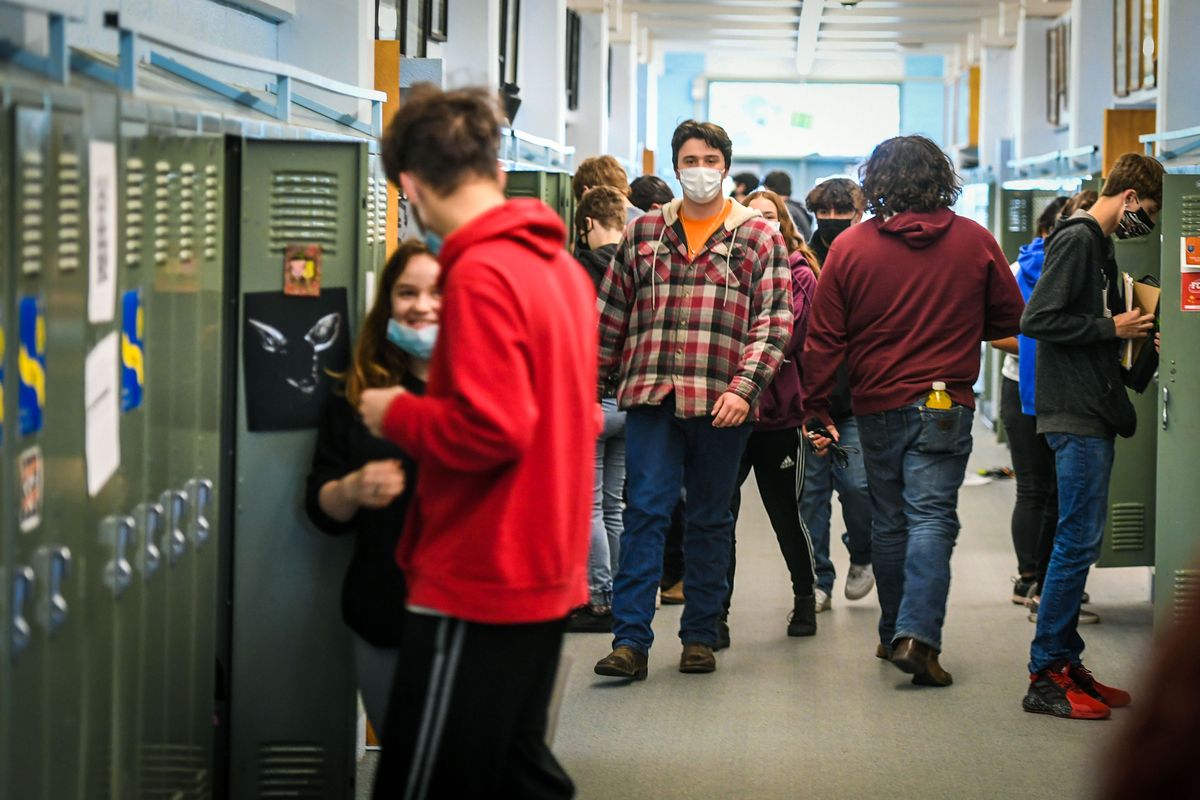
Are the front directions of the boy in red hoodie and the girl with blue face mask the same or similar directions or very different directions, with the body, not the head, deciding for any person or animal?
very different directions

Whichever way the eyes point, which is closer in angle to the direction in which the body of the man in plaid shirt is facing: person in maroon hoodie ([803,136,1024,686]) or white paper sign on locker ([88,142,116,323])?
the white paper sign on locker

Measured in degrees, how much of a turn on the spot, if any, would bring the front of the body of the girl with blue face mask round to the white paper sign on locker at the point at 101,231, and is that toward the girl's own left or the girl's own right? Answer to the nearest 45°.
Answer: approximately 90° to the girl's own right

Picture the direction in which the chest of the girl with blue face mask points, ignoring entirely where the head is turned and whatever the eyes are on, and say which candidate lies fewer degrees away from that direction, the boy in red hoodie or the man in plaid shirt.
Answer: the boy in red hoodie

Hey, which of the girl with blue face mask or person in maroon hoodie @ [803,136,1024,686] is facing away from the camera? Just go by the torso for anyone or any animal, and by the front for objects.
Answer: the person in maroon hoodie

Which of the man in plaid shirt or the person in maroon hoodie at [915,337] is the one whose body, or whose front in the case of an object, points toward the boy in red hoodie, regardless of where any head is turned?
the man in plaid shirt

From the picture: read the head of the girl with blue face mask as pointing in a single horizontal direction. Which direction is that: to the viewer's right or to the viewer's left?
to the viewer's right

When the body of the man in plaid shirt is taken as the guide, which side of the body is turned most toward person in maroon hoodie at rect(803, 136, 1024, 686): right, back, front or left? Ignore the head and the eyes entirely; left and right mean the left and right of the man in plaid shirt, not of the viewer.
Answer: left

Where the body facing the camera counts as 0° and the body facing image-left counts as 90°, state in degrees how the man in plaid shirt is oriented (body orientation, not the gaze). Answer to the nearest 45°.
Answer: approximately 0°

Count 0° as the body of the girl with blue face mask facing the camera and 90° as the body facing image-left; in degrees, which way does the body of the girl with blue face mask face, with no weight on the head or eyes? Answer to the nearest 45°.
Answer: approximately 315°

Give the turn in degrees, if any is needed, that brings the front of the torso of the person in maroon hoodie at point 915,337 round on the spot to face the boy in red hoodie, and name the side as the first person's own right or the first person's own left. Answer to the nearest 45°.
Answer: approximately 180°

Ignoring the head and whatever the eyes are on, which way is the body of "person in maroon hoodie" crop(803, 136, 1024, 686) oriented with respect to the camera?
away from the camera

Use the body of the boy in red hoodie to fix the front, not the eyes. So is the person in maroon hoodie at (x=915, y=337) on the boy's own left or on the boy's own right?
on the boy's own right
